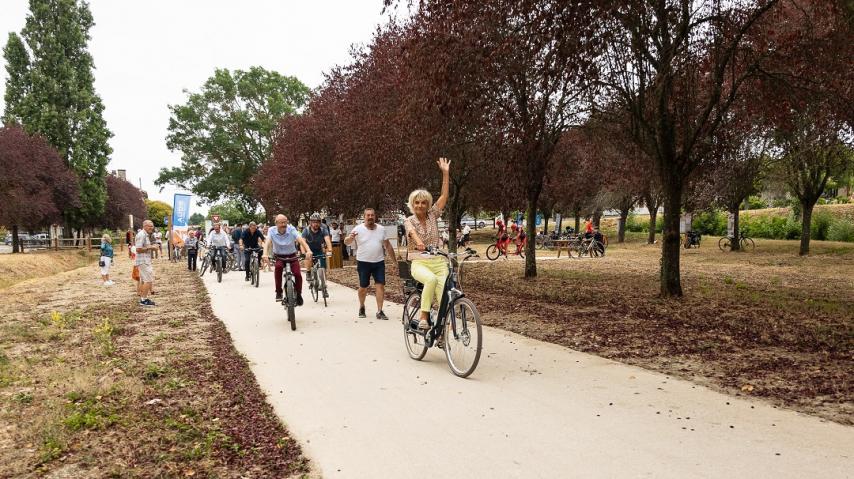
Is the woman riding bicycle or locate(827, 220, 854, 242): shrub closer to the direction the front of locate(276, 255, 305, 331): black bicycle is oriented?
the woman riding bicycle

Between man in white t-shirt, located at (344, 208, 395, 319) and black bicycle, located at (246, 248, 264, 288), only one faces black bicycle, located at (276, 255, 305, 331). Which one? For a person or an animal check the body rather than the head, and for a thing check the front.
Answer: black bicycle, located at (246, 248, 264, 288)

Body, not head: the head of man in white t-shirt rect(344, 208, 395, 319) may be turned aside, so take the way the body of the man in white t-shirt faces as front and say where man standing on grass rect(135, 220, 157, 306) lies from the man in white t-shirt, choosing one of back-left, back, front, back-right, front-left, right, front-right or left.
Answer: back-right

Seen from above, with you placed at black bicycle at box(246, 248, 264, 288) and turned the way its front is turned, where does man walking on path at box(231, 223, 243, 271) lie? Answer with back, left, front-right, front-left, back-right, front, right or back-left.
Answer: back

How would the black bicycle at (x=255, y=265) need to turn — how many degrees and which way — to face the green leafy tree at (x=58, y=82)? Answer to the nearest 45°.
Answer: approximately 135° to its right

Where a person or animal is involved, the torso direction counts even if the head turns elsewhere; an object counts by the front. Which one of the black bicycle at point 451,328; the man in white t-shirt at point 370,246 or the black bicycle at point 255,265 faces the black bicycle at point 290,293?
the black bicycle at point 255,265

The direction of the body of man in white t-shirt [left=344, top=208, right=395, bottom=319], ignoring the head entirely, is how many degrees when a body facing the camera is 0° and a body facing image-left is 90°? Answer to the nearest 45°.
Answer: approximately 0°

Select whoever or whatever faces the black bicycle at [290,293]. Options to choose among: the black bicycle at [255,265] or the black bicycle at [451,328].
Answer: the black bicycle at [255,265]

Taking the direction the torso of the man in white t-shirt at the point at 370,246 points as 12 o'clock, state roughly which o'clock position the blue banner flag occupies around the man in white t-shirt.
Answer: The blue banner flag is roughly at 5 o'clock from the man in white t-shirt.
